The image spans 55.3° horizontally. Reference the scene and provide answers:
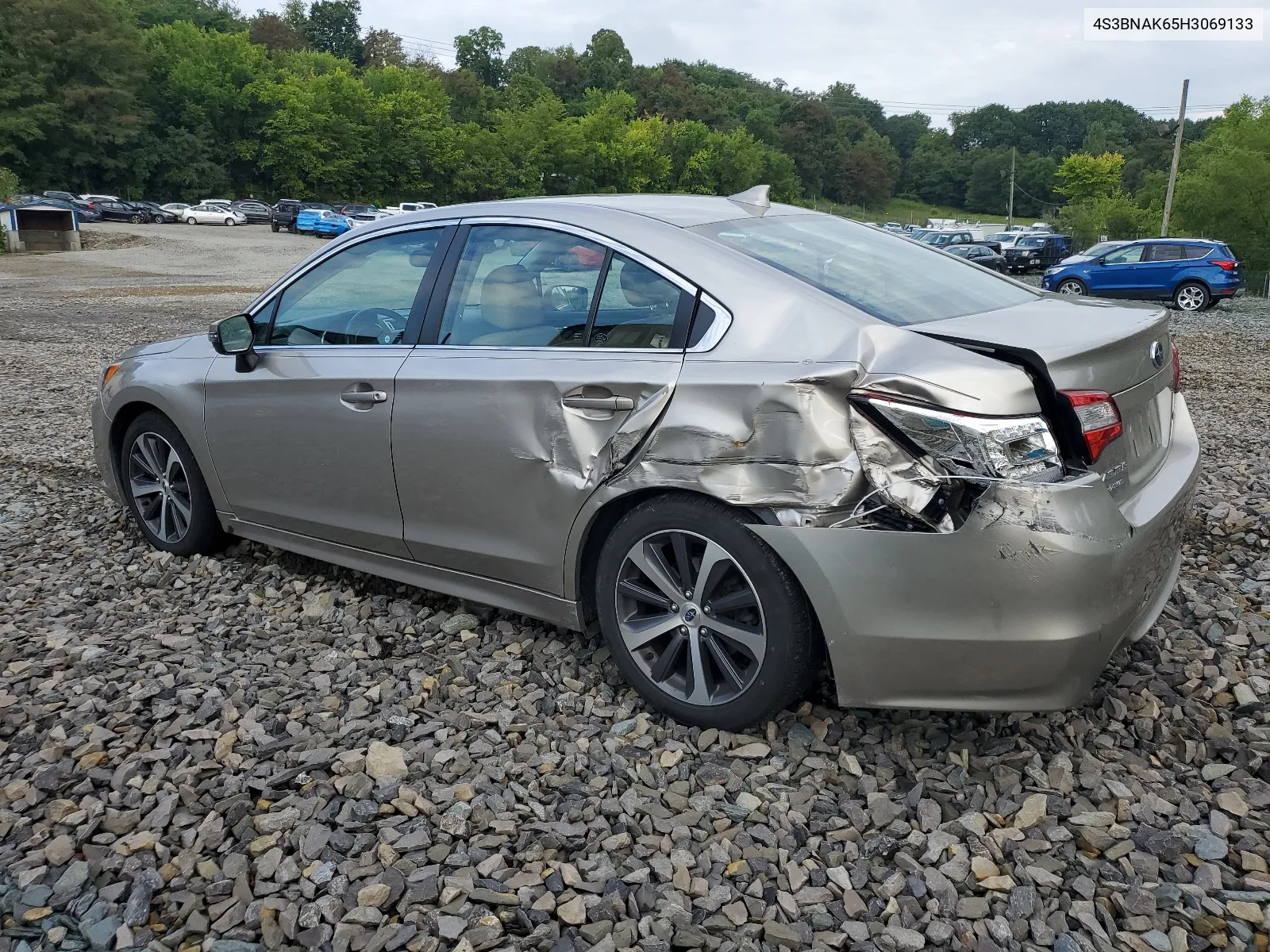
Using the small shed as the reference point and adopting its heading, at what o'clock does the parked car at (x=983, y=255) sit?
The parked car is roughly at 10 o'clock from the small shed.

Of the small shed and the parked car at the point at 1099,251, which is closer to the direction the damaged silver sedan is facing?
the small shed

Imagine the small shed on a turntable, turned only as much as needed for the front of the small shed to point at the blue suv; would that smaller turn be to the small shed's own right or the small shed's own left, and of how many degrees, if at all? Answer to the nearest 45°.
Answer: approximately 45° to the small shed's own left

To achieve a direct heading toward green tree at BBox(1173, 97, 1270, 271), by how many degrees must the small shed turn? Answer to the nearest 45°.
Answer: approximately 45° to its left

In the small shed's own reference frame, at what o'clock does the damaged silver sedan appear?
The damaged silver sedan is roughly at 12 o'clock from the small shed.

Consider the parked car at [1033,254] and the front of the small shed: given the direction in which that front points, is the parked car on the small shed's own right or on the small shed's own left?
on the small shed's own left

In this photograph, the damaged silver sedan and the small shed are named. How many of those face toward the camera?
1

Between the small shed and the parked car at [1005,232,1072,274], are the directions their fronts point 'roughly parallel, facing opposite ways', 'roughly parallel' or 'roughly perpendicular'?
roughly perpendicular

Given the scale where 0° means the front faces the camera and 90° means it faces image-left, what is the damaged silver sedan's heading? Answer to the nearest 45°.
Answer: approximately 135°
